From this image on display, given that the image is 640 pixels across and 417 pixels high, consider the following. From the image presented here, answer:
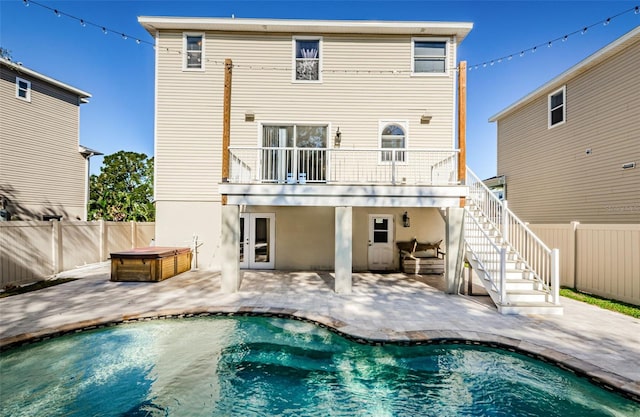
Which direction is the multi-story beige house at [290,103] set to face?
away from the camera

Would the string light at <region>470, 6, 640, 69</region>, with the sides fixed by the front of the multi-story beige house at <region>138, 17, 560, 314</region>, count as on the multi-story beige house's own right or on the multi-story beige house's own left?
on the multi-story beige house's own right

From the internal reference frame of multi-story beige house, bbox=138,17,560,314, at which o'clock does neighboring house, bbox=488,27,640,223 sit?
The neighboring house is roughly at 3 o'clock from the multi-story beige house.

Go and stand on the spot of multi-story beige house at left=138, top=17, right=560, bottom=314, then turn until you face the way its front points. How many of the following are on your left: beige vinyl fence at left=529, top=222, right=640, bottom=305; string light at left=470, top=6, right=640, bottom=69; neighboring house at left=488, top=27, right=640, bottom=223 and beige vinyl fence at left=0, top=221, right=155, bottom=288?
1
